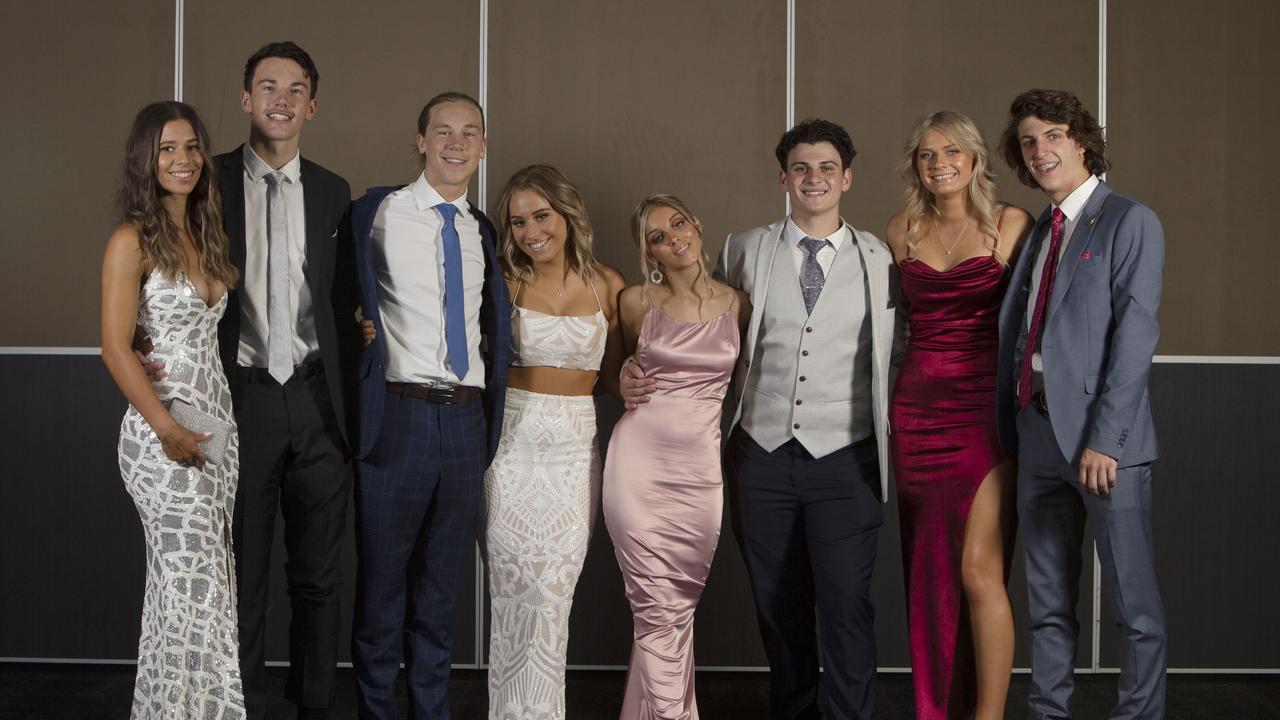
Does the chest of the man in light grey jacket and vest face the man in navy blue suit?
no

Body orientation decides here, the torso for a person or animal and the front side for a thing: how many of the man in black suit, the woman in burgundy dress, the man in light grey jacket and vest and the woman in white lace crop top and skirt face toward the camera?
4

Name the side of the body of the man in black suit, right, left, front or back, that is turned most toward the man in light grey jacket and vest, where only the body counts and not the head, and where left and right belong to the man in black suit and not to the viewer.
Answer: left

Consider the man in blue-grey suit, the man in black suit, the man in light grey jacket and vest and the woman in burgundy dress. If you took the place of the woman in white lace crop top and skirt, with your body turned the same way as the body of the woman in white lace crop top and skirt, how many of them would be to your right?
1

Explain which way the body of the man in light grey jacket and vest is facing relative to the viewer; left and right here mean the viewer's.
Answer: facing the viewer

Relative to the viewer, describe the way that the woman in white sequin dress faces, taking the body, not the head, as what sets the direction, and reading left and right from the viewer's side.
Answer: facing the viewer and to the right of the viewer

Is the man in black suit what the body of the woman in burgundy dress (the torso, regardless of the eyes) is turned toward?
no

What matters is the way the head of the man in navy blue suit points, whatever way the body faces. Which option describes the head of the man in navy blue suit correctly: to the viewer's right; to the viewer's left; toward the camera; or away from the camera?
toward the camera

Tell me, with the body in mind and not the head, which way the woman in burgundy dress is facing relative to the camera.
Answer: toward the camera

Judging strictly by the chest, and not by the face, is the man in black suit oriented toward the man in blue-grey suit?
no

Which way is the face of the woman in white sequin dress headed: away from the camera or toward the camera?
toward the camera

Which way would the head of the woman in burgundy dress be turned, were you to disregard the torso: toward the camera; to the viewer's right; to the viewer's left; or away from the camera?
toward the camera
